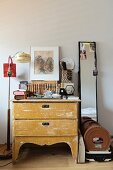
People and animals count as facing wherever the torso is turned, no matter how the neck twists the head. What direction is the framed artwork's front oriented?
toward the camera

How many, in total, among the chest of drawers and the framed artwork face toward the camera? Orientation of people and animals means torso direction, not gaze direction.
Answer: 2

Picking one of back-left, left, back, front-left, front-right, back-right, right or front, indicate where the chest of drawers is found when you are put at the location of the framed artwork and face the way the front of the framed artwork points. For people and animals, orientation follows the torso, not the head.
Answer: front

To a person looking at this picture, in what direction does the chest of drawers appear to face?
facing the viewer
